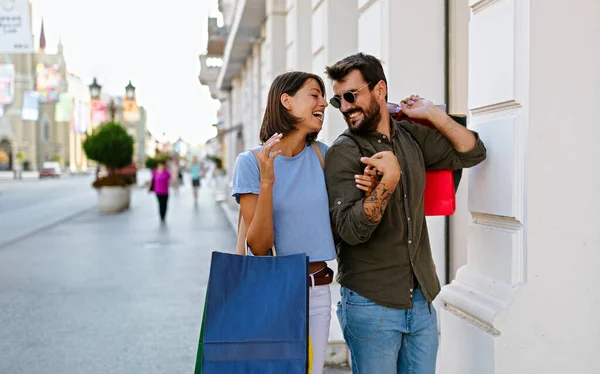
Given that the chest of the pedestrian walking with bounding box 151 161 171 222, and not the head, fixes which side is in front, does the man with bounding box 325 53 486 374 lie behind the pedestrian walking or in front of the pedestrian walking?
in front

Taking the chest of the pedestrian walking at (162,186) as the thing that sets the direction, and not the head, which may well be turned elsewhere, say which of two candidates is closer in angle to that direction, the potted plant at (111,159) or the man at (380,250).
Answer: the man

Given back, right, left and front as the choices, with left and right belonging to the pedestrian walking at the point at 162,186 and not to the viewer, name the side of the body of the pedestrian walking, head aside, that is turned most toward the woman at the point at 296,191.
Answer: front

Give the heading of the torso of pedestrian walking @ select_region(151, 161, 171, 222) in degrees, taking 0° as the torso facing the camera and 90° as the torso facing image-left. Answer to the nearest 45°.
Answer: approximately 0°

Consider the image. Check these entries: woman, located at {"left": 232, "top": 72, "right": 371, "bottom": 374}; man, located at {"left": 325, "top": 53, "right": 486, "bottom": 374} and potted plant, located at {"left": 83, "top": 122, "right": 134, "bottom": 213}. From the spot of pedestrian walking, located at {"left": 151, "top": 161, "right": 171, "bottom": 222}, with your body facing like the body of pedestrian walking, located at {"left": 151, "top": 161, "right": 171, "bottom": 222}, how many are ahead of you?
2

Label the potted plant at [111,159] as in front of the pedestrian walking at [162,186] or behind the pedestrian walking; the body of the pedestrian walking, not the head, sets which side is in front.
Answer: behind

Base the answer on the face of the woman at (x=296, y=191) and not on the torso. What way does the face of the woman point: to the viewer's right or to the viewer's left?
to the viewer's right

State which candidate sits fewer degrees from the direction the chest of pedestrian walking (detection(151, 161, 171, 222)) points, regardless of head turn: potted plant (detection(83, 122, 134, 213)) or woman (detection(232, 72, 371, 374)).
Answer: the woman
